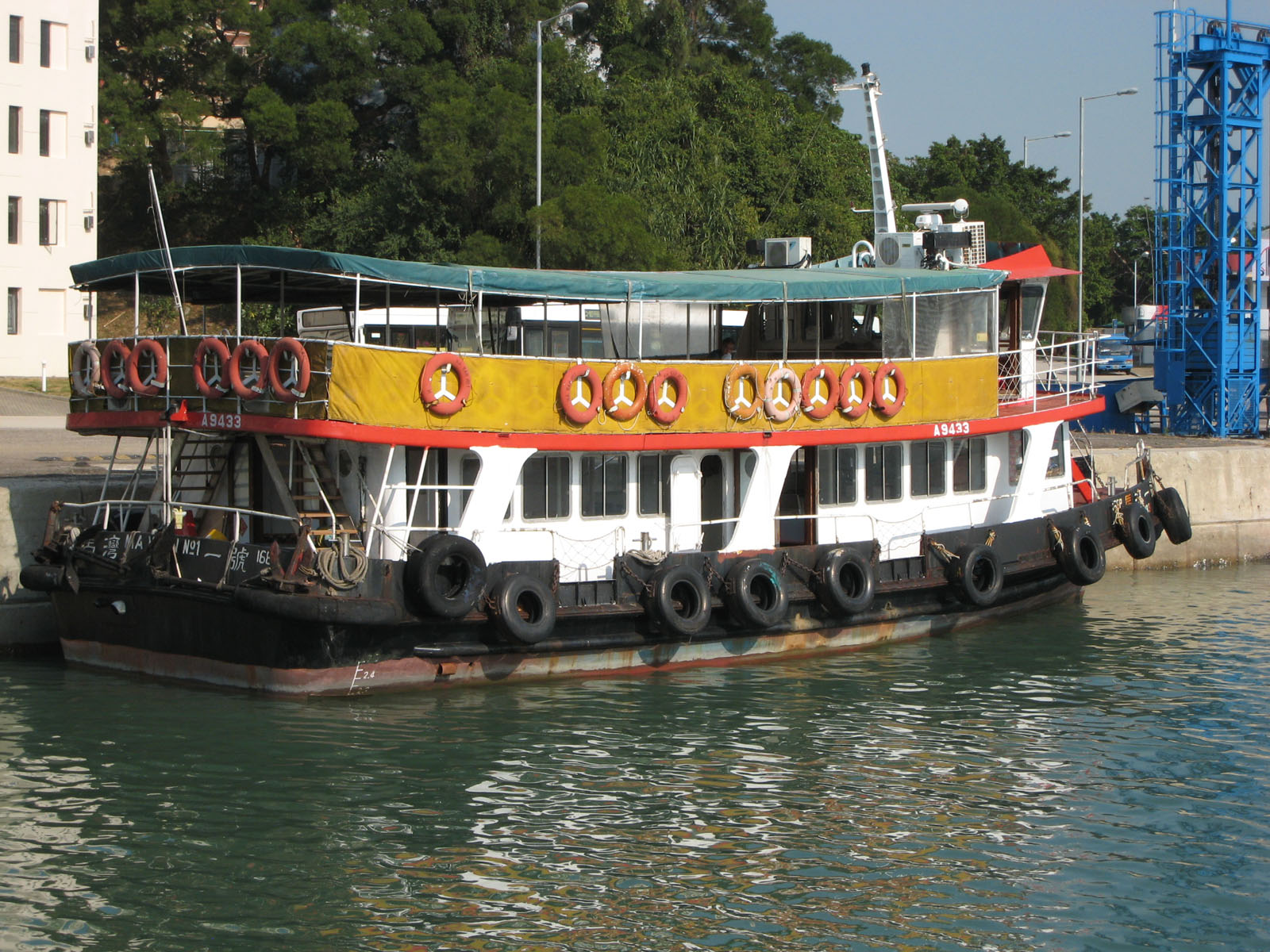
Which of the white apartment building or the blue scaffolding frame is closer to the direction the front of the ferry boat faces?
the blue scaffolding frame

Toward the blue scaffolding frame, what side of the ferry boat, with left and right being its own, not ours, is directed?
front

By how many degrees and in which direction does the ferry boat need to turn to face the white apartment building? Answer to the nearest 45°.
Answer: approximately 90° to its left

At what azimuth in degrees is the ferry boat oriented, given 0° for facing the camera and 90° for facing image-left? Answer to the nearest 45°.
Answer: approximately 225°
